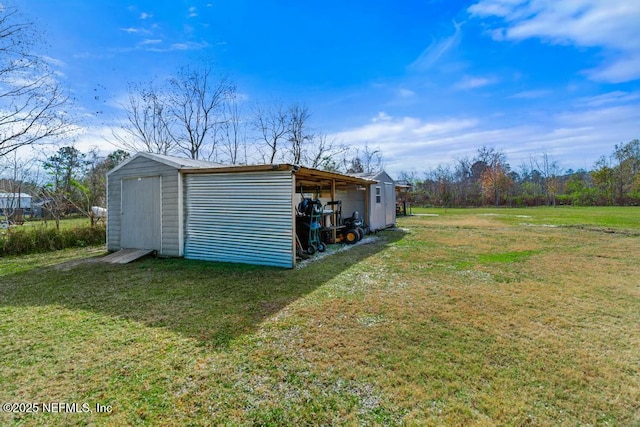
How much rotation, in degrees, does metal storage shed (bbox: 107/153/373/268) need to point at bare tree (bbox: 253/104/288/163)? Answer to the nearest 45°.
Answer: approximately 135° to its right

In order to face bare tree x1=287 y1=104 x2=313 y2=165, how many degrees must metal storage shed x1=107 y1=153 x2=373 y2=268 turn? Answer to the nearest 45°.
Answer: approximately 135° to its right

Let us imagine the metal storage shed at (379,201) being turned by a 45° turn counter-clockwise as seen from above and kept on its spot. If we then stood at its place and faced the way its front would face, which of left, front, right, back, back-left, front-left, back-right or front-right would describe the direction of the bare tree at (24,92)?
back-right

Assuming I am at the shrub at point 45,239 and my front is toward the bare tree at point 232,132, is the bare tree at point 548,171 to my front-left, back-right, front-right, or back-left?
front-right

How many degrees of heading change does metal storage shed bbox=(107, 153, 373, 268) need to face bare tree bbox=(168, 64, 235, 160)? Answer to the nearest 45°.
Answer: approximately 135° to its right

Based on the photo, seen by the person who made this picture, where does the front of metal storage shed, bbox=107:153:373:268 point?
facing the viewer and to the left of the viewer

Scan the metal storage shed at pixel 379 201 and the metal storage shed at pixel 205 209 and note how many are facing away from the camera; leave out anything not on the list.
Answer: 0

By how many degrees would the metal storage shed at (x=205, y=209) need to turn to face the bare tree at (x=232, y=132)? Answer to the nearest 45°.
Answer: approximately 135° to its right
